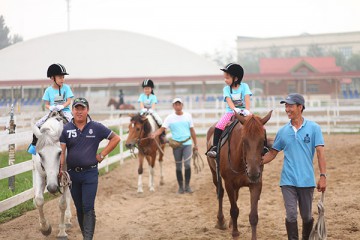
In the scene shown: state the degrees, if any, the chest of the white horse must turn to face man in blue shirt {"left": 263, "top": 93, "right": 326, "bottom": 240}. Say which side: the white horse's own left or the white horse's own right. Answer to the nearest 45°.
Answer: approximately 45° to the white horse's own left

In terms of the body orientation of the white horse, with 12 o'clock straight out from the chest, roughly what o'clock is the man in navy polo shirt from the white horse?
The man in navy polo shirt is roughly at 11 o'clock from the white horse.

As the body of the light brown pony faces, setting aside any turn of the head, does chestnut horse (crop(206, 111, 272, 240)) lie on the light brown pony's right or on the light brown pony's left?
on the light brown pony's left

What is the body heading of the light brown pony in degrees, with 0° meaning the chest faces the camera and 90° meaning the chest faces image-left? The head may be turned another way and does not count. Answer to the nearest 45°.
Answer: approximately 45°

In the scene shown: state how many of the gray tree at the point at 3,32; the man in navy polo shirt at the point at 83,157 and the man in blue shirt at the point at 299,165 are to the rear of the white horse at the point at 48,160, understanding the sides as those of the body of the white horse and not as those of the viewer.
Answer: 1

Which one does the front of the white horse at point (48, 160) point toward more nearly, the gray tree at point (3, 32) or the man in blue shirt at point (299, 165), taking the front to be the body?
the man in blue shirt

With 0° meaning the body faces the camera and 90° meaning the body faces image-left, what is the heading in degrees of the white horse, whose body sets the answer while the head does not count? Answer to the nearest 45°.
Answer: approximately 0°

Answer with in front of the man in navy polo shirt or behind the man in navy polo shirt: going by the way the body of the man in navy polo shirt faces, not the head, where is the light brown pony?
behind

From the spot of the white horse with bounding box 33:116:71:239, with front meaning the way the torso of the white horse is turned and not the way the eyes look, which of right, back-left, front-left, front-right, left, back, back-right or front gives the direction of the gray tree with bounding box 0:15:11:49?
back

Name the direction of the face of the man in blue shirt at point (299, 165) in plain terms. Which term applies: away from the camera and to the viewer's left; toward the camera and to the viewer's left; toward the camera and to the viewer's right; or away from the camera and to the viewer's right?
toward the camera and to the viewer's left

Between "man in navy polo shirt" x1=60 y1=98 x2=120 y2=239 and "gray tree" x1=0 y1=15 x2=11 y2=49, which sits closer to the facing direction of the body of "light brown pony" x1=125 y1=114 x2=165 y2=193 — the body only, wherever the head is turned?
the man in navy polo shirt

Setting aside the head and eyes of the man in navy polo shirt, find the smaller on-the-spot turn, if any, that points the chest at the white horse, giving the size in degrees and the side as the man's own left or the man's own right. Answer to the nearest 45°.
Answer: approximately 135° to the man's own right

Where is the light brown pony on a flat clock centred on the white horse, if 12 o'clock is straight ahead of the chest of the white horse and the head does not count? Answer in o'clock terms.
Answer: The light brown pony is roughly at 7 o'clock from the white horse.
